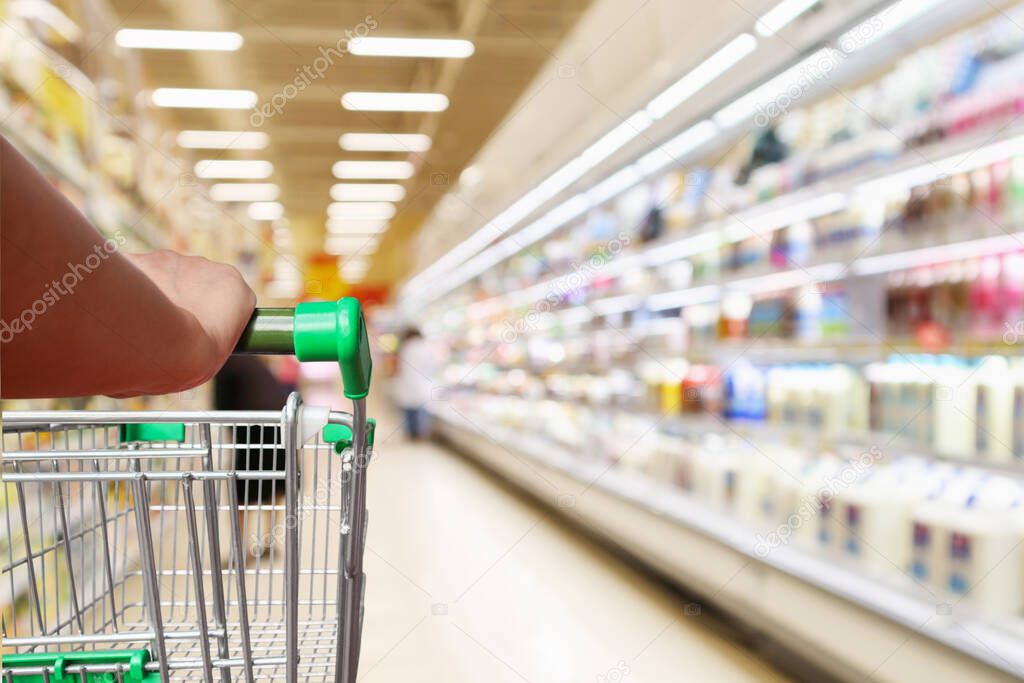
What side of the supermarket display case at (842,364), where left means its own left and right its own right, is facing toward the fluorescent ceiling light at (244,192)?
right

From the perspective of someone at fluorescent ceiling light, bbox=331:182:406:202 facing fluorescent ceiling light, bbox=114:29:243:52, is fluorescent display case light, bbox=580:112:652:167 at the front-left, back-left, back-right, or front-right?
front-left

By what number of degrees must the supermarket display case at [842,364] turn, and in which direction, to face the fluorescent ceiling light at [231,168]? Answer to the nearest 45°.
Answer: approximately 90° to its right

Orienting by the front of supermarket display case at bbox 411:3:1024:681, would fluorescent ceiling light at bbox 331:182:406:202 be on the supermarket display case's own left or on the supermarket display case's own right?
on the supermarket display case's own right

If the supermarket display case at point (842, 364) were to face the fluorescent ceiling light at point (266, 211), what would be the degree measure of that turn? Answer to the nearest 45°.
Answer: approximately 90° to its right

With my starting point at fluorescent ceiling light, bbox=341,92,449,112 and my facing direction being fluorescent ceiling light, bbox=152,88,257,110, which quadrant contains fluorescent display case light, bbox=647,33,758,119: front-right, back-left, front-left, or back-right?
back-left

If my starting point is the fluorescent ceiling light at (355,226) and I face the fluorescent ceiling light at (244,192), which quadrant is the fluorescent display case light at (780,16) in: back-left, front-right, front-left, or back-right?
front-left

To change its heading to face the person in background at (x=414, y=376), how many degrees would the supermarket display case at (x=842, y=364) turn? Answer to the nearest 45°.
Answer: approximately 90° to its right

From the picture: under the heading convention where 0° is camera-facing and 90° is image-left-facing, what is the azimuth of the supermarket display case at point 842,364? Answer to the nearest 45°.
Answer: approximately 45°

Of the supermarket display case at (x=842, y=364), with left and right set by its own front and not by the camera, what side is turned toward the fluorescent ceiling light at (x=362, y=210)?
right
